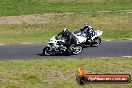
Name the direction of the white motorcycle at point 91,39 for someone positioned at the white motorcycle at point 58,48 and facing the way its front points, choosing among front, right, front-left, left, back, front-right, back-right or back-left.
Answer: back-right

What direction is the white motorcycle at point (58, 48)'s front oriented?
to the viewer's left
